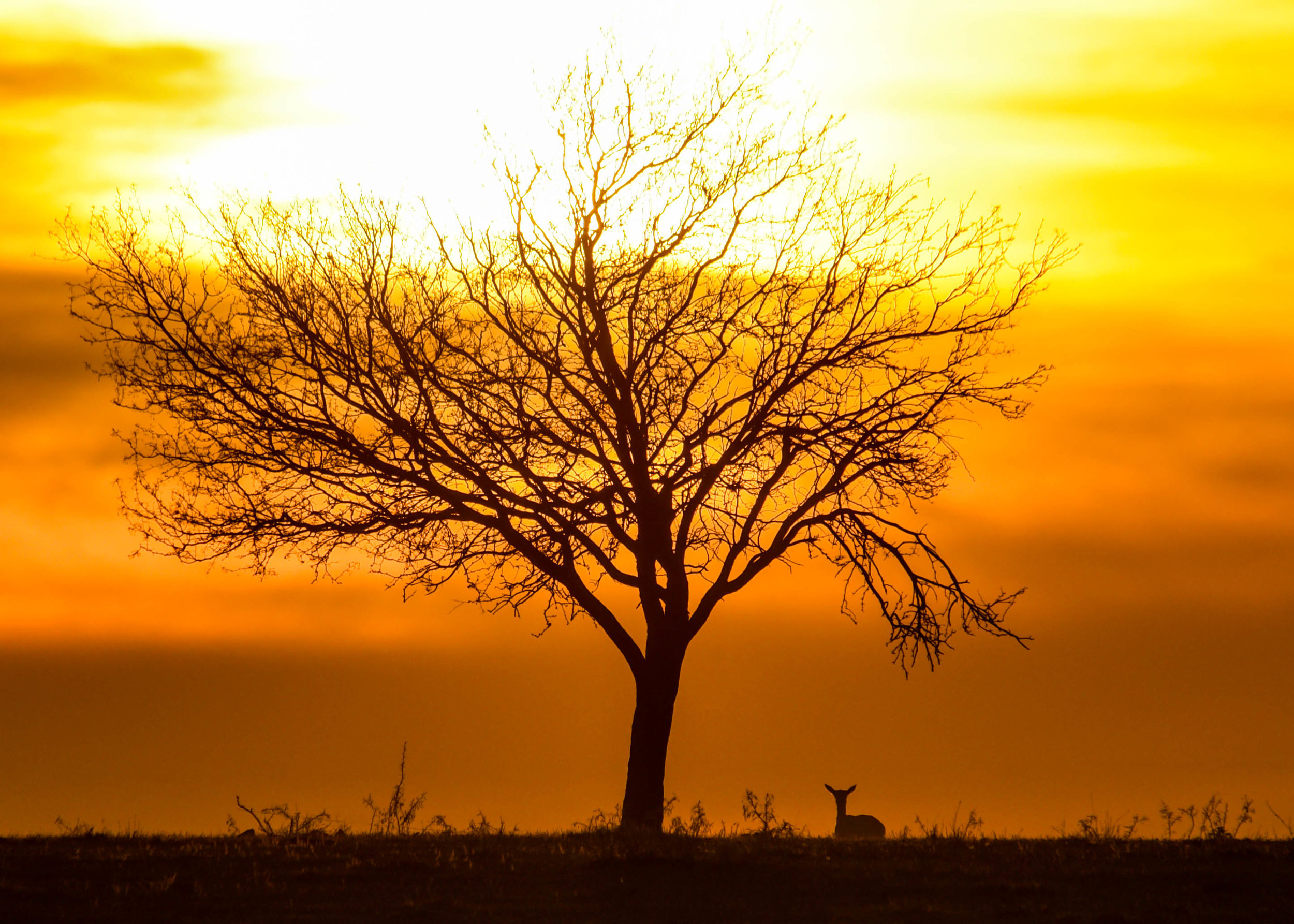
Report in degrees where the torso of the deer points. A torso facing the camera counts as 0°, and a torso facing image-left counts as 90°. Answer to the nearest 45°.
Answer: approximately 90°
